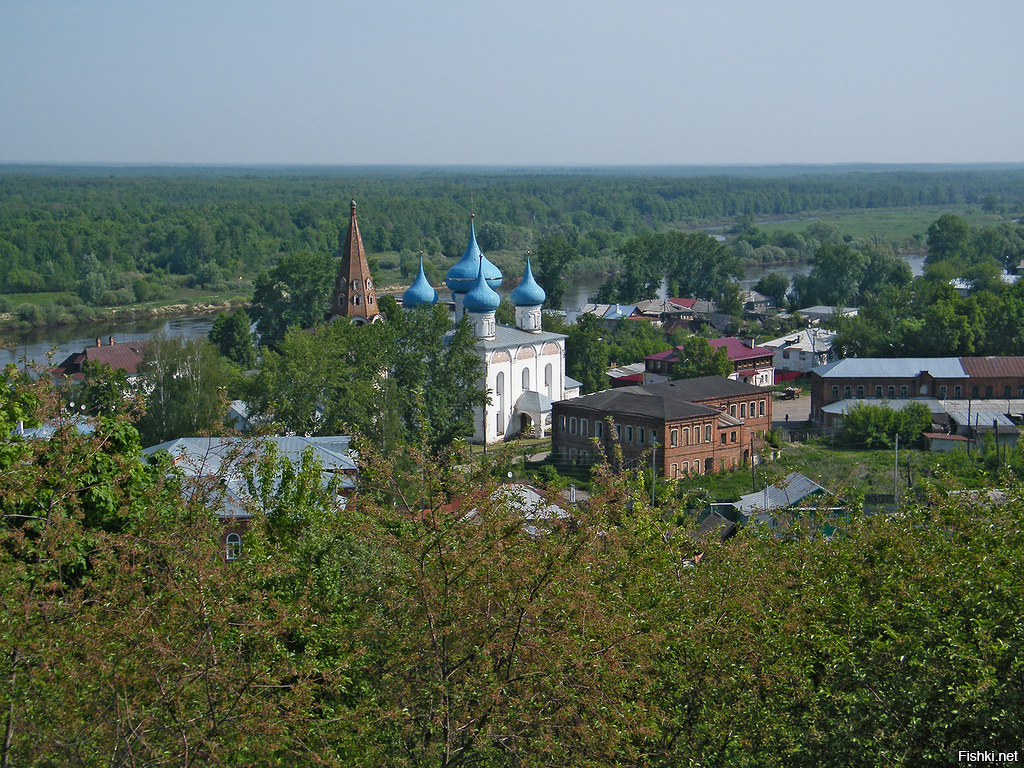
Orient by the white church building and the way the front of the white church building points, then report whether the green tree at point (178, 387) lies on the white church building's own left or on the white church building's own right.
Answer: on the white church building's own right

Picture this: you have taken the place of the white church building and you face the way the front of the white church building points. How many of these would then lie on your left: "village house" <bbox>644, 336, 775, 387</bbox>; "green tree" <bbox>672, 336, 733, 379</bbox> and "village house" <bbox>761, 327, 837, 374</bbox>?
3

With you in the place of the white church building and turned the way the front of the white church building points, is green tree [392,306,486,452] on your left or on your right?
on your right

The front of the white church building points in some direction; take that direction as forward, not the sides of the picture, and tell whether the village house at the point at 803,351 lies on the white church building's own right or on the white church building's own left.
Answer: on the white church building's own left

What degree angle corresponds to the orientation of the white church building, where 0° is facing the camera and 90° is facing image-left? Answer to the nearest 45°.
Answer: approximately 315°

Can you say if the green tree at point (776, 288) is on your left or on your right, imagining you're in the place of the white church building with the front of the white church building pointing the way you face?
on your left

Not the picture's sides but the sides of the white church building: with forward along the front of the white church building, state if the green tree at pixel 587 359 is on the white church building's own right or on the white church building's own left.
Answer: on the white church building's own left

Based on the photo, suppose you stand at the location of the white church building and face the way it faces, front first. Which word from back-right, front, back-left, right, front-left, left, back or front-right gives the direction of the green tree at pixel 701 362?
left

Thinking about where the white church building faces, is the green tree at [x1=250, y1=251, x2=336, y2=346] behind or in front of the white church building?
behind

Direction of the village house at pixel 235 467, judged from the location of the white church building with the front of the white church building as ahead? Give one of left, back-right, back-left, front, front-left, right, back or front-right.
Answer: front-right
